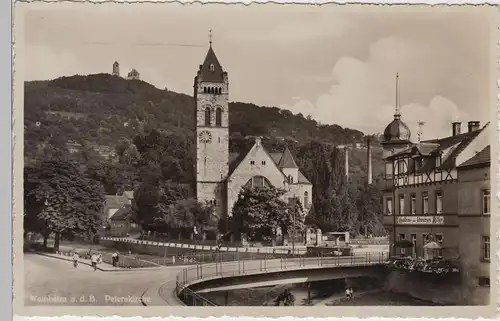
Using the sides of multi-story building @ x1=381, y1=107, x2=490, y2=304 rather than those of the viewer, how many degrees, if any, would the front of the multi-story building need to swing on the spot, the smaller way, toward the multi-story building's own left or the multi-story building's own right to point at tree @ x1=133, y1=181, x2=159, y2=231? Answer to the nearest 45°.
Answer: approximately 45° to the multi-story building's own right

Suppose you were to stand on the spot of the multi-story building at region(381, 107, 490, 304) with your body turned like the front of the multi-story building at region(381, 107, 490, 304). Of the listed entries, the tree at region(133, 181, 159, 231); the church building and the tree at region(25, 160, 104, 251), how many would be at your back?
0

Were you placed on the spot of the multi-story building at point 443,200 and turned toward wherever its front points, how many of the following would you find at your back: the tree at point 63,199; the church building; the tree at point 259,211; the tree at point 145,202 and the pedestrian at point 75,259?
0

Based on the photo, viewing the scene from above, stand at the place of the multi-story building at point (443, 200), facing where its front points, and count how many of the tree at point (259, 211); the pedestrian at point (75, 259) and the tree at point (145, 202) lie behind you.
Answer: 0

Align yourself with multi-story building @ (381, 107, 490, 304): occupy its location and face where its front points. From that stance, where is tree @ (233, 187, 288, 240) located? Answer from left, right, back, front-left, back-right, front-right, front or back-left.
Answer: front-right
